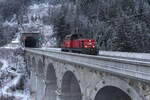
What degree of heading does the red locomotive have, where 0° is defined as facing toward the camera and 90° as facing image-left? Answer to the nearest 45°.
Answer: approximately 315°
